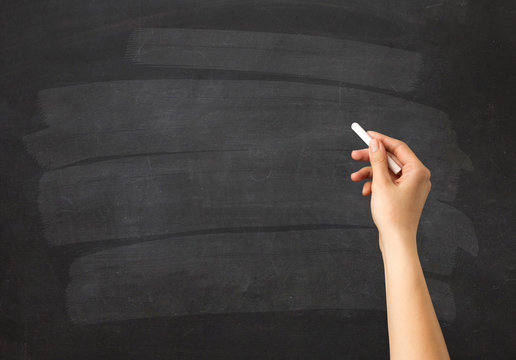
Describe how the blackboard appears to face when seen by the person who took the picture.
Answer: facing the viewer
